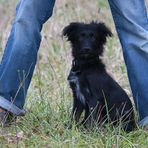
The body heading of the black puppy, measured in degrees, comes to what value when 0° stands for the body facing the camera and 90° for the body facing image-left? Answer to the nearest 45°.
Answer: approximately 45°
